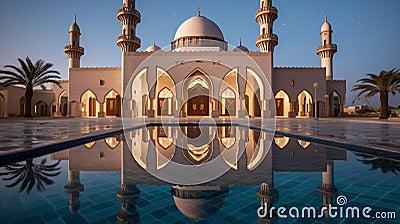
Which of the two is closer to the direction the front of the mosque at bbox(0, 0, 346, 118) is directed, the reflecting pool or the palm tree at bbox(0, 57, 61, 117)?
the reflecting pool

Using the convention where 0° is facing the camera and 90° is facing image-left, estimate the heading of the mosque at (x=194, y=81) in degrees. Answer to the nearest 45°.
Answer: approximately 0°

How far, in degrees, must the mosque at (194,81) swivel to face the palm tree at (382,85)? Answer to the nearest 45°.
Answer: approximately 45° to its left

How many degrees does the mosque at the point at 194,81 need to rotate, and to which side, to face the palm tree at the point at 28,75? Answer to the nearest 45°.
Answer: approximately 90° to its right

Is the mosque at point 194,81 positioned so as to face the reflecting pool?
yes
